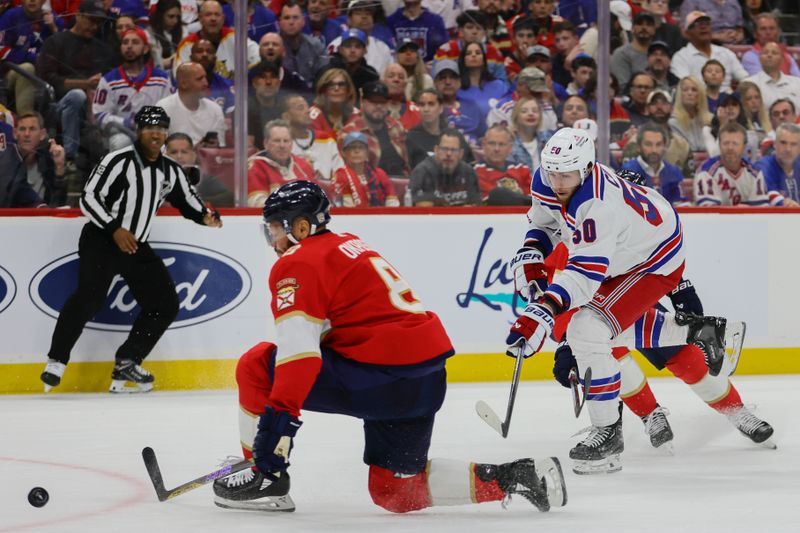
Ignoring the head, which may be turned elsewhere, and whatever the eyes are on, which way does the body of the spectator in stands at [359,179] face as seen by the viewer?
toward the camera

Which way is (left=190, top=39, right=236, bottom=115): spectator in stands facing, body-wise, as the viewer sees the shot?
toward the camera

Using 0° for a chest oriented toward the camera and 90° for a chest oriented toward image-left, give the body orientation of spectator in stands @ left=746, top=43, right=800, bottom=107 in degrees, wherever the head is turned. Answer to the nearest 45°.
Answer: approximately 0°

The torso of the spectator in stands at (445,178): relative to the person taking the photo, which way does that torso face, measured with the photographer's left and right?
facing the viewer

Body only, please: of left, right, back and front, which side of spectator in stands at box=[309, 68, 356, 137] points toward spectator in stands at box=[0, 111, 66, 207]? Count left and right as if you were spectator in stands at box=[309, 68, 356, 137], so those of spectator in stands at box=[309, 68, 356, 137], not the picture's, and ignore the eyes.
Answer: right

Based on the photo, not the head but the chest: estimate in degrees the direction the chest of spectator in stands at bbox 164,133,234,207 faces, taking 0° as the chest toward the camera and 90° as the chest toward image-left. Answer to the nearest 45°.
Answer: approximately 0°

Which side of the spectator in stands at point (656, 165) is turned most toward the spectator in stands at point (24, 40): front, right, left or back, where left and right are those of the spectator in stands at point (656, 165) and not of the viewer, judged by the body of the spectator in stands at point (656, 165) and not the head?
right
